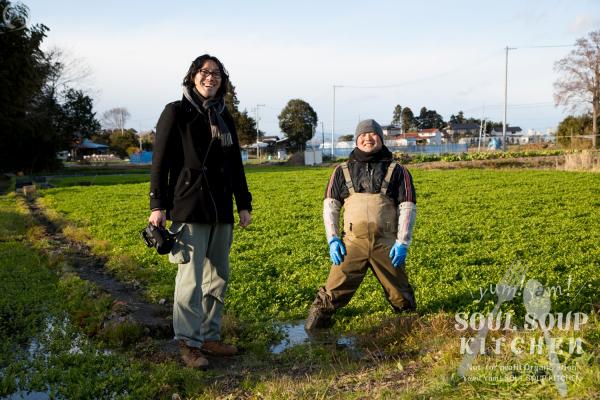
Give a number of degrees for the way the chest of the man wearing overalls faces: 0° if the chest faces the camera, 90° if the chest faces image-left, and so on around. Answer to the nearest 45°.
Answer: approximately 0°
